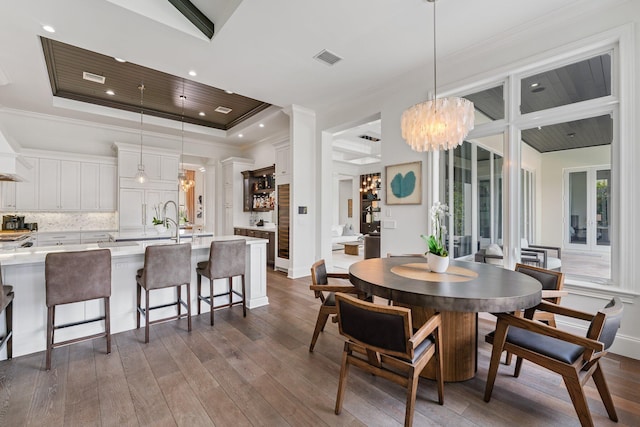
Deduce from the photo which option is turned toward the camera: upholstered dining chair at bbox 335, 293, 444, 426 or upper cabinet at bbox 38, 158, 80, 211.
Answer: the upper cabinet

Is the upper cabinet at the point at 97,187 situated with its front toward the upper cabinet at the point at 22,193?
no

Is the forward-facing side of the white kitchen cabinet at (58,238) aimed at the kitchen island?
yes

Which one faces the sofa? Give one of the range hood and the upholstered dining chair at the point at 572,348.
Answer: the upholstered dining chair

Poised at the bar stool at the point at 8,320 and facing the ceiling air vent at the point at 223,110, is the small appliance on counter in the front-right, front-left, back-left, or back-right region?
front-left

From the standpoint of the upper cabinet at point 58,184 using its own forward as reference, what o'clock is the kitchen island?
The kitchen island is roughly at 12 o'clock from the upper cabinet.

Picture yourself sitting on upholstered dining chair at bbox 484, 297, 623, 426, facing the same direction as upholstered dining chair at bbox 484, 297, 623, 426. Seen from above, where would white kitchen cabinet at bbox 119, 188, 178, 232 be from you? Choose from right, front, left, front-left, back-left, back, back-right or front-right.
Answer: front-left

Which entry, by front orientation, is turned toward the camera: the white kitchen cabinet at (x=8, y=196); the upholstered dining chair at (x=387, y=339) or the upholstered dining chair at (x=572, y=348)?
the white kitchen cabinet

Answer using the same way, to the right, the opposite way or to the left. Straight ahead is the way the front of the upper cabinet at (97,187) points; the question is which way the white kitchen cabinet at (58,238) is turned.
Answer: the same way

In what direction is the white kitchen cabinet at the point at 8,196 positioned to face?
toward the camera

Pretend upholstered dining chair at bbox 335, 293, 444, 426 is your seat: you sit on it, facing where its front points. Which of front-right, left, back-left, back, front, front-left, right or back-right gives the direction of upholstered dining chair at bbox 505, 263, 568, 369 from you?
front

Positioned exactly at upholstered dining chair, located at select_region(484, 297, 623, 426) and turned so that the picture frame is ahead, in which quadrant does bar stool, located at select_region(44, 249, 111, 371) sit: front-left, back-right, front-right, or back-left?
front-left

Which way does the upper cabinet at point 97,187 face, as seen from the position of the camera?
facing the viewer

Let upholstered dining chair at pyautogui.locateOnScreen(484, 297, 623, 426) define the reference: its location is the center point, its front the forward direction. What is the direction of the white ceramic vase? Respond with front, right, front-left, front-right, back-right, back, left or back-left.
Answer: front-left

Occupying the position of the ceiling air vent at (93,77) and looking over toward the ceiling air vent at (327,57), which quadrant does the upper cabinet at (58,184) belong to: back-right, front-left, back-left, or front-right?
back-left

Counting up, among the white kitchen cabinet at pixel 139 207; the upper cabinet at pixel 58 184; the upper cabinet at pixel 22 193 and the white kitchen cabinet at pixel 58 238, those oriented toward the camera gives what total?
4

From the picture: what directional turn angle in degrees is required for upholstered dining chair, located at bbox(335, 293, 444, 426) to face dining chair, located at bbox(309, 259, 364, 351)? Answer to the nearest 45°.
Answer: approximately 90° to its left

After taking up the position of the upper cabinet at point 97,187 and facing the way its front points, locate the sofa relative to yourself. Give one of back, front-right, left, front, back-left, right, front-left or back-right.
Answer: left

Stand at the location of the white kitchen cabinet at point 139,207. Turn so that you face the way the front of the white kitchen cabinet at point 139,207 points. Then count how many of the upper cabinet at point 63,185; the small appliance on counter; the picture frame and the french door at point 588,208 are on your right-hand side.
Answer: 2
